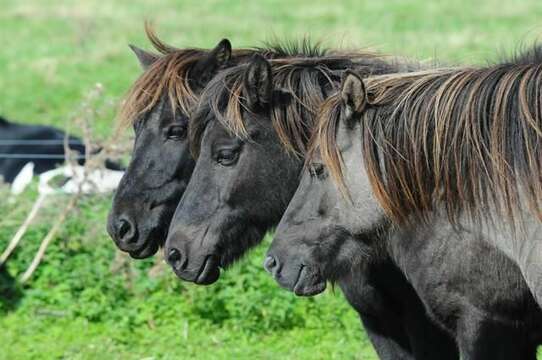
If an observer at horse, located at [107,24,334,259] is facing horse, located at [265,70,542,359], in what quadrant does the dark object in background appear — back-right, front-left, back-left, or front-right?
back-left

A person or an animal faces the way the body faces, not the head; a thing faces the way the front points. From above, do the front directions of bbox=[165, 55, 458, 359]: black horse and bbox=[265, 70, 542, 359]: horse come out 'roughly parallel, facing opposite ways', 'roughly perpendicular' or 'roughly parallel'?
roughly parallel

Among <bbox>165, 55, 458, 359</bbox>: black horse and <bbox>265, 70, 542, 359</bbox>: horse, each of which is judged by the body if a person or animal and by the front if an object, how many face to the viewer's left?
2

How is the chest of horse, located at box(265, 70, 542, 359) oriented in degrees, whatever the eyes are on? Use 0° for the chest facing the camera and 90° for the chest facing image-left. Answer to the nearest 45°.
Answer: approximately 90°

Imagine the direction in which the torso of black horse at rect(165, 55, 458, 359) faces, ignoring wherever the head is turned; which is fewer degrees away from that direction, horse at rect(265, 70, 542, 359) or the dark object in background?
the dark object in background

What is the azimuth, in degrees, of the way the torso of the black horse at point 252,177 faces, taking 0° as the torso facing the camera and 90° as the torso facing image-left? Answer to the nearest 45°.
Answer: approximately 90°
